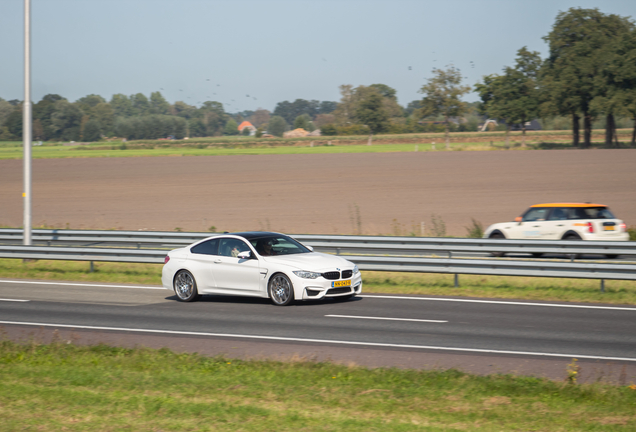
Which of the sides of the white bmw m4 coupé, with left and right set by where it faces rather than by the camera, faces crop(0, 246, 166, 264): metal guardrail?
back

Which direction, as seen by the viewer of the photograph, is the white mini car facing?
facing away from the viewer and to the left of the viewer

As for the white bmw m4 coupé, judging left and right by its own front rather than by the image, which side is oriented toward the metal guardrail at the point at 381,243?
left

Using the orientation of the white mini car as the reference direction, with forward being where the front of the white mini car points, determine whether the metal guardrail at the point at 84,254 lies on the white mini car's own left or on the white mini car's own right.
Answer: on the white mini car's own left

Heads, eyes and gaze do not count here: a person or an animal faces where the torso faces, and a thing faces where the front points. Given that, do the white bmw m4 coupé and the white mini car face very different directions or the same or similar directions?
very different directions

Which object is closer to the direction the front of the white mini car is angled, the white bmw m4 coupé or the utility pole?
the utility pole

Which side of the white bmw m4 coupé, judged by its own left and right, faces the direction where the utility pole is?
back

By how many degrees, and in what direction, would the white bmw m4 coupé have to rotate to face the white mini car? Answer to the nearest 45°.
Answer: approximately 90° to its left
